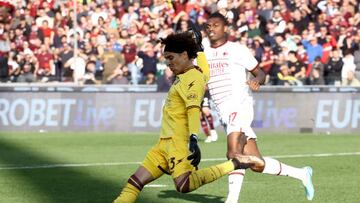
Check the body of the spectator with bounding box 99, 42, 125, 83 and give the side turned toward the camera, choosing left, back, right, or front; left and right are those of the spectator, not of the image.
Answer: front

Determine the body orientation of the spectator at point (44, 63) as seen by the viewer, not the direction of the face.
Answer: toward the camera

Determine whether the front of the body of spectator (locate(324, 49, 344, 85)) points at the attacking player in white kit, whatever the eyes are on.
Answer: yes

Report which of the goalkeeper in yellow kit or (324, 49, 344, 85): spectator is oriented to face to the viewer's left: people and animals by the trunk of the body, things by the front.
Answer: the goalkeeper in yellow kit

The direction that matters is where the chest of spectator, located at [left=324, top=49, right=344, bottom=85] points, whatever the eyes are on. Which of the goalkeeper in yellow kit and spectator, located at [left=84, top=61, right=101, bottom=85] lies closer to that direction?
the goalkeeper in yellow kit

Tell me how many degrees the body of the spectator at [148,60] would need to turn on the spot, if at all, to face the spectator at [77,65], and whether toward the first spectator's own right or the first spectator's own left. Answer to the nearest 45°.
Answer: approximately 90° to the first spectator's own right

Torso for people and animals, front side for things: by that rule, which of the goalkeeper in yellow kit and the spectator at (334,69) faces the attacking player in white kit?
the spectator

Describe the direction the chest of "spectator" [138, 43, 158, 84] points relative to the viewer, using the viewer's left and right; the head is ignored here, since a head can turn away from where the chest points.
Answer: facing the viewer

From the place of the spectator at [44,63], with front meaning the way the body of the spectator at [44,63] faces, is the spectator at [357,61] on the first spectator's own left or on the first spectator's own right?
on the first spectator's own left

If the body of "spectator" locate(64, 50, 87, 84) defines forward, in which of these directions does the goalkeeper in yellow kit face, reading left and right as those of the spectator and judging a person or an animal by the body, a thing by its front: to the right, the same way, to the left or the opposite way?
to the right

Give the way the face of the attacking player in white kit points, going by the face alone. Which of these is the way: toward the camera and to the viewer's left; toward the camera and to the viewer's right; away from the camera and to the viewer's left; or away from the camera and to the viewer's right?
toward the camera and to the viewer's left

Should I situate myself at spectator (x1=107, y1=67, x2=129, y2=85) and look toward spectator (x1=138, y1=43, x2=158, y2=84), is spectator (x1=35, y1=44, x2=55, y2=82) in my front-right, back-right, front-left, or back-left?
back-left

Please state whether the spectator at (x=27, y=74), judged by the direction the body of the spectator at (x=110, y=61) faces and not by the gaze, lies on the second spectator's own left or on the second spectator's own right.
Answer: on the second spectator's own right
